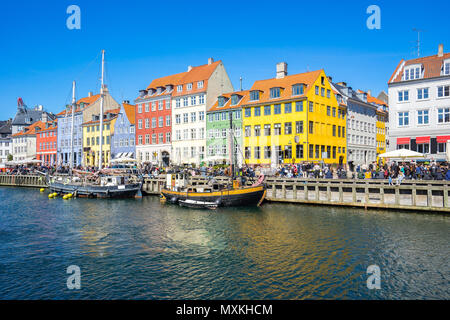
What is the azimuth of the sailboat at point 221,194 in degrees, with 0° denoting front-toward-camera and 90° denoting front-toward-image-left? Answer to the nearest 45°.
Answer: approximately 270°

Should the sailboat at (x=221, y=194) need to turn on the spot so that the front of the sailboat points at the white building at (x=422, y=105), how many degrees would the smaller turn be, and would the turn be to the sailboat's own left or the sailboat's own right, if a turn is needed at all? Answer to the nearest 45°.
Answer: approximately 45° to the sailboat's own left

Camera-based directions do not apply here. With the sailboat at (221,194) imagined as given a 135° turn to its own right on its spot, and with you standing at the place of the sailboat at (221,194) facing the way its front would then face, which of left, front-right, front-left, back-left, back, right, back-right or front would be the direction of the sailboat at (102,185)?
right
